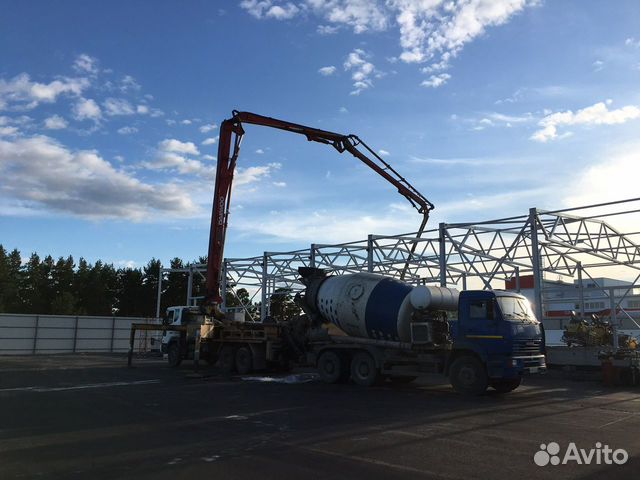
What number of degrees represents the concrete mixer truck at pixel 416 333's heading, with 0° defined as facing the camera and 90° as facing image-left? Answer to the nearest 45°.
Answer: approximately 315°

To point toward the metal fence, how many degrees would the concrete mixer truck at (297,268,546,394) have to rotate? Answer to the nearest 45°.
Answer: approximately 180°
